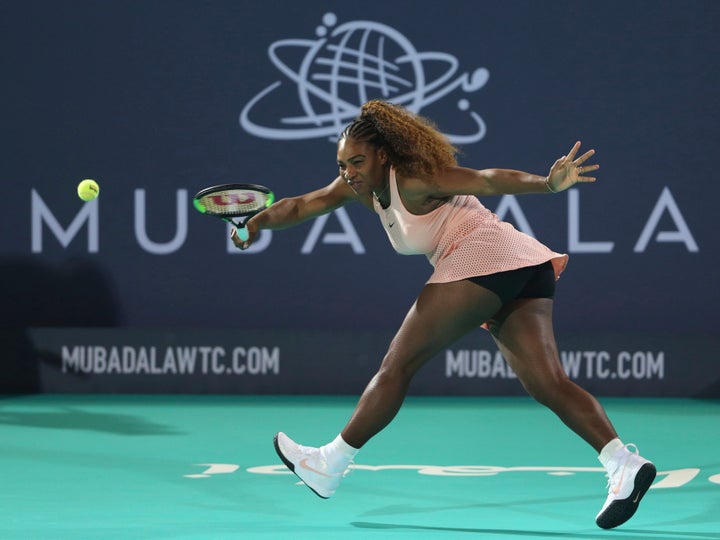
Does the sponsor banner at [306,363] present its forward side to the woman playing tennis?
yes

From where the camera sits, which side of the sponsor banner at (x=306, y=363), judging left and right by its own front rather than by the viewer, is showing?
front

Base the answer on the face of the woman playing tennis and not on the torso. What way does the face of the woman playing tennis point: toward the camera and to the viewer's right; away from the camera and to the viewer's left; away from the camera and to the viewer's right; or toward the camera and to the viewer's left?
toward the camera and to the viewer's left
